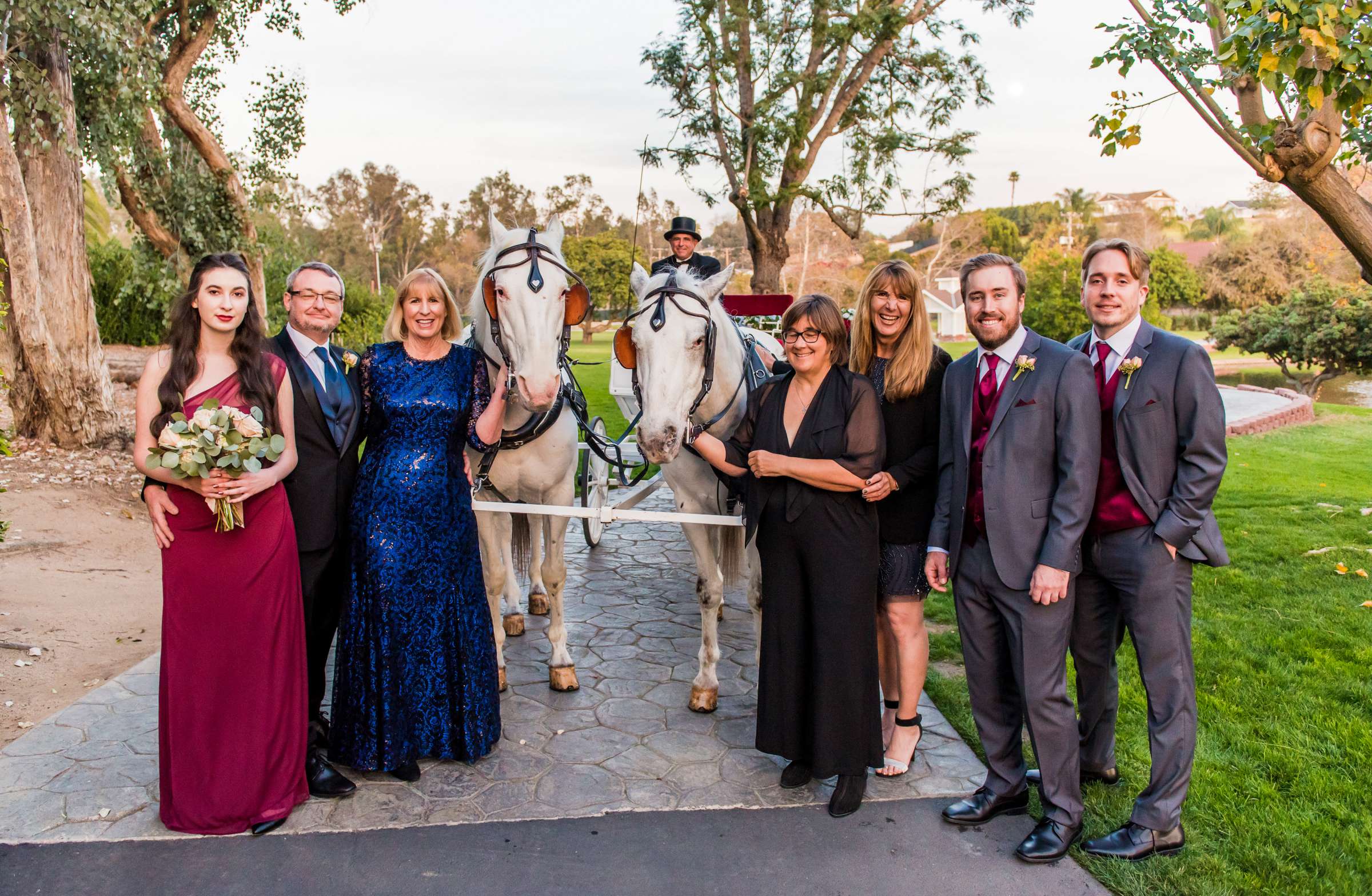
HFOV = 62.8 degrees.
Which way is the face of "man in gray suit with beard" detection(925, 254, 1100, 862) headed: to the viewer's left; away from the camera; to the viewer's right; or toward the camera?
toward the camera

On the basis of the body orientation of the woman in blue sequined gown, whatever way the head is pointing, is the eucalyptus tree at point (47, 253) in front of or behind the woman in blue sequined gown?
behind

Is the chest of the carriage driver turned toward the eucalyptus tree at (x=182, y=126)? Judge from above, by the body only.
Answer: no

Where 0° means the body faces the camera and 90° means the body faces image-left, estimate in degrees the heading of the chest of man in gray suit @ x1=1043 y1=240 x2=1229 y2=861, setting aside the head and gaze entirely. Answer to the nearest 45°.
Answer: approximately 45°

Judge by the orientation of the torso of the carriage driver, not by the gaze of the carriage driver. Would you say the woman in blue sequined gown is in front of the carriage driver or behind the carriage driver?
in front

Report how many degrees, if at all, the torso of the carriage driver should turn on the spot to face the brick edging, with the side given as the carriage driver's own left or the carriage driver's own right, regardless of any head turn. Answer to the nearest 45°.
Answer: approximately 135° to the carriage driver's own left

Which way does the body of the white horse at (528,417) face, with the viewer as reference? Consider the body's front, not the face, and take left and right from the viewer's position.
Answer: facing the viewer

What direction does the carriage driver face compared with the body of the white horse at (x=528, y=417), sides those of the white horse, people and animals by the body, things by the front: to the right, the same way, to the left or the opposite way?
the same way

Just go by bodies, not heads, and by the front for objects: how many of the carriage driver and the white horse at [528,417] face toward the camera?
2

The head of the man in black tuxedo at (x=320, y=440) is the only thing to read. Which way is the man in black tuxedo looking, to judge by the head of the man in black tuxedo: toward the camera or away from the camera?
toward the camera

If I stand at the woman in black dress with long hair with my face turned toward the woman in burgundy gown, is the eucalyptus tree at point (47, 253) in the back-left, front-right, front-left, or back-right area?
front-right

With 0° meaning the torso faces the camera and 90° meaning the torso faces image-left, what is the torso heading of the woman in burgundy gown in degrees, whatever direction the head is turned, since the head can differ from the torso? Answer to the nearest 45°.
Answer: approximately 0°

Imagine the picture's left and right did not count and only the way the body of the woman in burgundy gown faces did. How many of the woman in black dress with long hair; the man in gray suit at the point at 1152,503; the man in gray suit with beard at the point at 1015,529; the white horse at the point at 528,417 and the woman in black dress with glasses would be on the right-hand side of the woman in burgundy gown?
0

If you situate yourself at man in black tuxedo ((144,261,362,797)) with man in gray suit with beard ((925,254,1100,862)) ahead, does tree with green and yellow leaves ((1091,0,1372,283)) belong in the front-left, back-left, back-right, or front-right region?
front-left

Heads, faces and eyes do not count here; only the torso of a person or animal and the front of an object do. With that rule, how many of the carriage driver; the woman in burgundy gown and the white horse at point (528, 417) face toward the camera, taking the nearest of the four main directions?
3
